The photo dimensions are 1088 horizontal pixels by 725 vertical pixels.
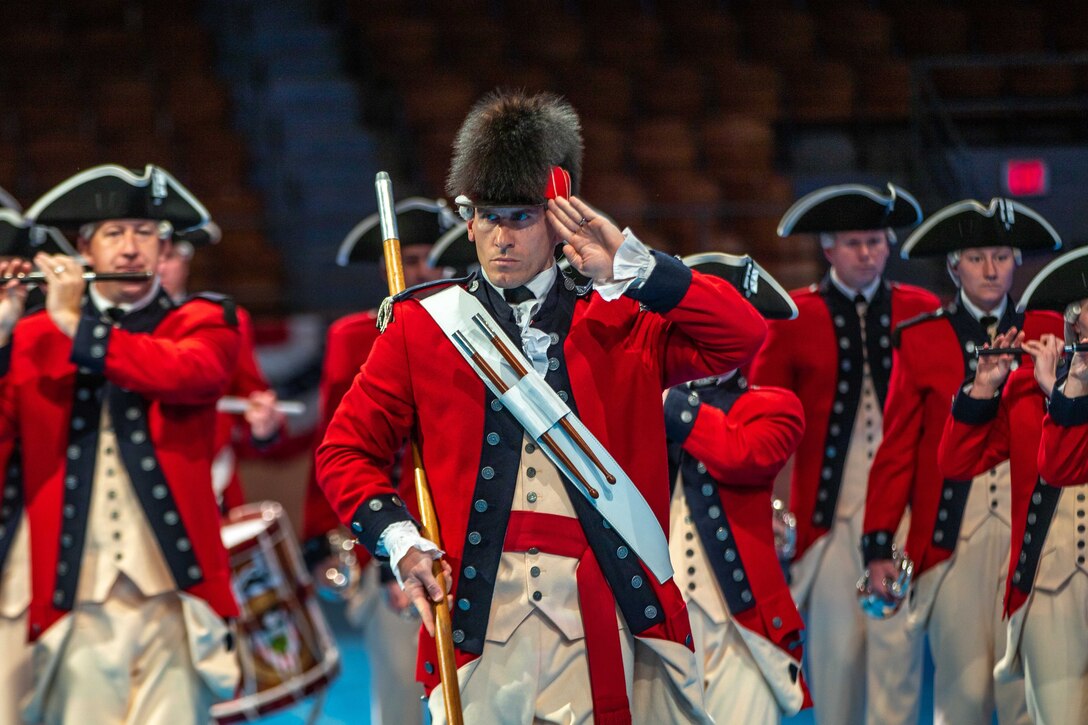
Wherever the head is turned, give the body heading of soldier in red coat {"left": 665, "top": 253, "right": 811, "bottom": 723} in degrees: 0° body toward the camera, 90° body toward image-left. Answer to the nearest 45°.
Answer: approximately 45°

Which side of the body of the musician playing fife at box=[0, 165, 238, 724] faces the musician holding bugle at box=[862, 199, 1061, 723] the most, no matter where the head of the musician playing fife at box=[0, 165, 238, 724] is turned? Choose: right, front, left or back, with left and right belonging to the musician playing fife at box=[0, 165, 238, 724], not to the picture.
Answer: left

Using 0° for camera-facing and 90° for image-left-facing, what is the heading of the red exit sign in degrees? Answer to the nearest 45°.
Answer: approximately 0°

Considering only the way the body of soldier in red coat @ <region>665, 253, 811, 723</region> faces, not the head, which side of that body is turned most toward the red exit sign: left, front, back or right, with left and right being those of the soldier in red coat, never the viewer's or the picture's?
back

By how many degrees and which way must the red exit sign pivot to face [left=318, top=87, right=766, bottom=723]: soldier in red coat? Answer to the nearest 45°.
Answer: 0° — it already faces them

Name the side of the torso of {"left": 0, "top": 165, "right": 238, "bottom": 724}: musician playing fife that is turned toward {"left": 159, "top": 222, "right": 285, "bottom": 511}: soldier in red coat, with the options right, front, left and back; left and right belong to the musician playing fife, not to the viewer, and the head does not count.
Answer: back
